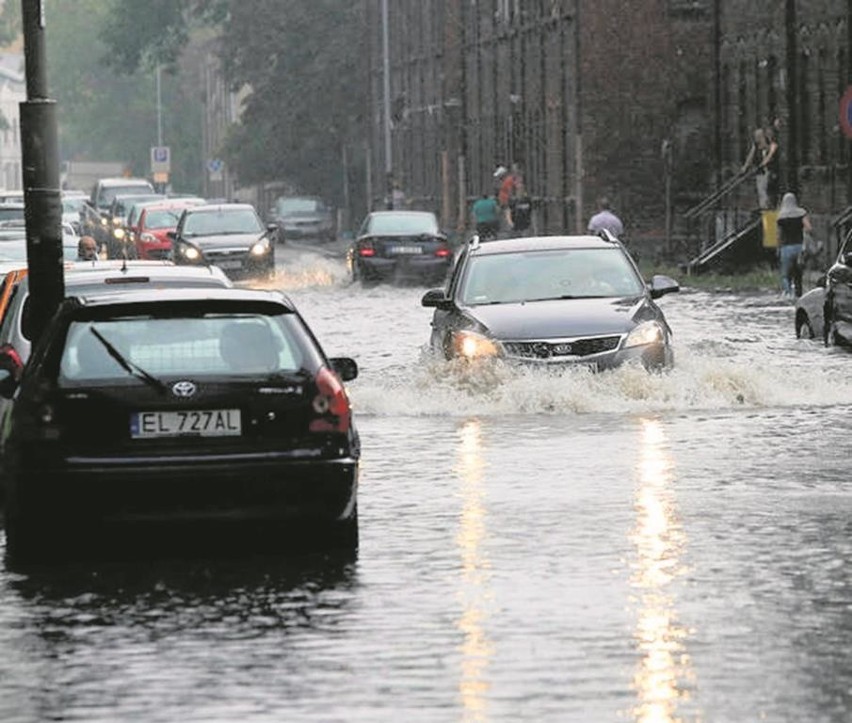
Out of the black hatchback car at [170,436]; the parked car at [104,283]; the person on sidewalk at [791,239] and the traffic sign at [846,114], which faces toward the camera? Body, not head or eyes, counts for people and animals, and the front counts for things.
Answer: the traffic sign

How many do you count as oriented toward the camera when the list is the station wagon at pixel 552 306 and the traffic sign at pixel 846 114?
2

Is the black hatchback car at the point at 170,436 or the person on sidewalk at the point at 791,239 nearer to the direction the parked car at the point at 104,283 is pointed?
the person on sidewalk

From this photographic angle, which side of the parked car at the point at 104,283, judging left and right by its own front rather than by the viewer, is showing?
back

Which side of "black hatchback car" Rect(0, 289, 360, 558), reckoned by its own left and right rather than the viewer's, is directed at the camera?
back

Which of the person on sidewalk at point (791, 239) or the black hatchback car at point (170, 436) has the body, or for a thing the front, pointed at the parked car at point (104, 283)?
the black hatchback car

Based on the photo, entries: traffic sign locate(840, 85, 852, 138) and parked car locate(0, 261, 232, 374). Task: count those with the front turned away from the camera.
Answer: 1

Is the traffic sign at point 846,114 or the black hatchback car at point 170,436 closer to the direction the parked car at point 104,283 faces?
the traffic sign
